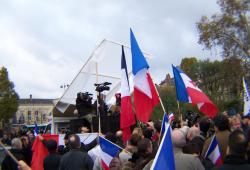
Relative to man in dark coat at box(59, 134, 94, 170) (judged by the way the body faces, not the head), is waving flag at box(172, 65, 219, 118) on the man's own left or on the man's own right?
on the man's own right

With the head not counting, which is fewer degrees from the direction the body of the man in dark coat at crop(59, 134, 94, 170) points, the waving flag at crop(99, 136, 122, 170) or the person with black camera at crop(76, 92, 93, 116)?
the person with black camera

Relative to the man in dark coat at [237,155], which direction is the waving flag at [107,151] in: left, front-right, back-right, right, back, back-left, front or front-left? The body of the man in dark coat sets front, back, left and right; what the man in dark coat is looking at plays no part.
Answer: front-left

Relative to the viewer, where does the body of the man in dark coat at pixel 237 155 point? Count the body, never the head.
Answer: away from the camera

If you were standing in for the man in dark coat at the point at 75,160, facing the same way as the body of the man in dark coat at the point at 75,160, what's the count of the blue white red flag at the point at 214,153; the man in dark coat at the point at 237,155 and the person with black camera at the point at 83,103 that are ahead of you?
1

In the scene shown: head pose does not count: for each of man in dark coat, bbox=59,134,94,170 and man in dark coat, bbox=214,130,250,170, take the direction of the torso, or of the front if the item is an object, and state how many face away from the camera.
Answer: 2

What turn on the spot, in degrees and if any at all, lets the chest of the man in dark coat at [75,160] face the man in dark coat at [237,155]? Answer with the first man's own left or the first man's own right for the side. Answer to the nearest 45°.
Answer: approximately 135° to the first man's own right

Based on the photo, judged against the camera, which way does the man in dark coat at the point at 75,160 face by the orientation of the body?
away from the camera

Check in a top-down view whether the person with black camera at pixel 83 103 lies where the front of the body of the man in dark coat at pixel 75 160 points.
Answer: yes

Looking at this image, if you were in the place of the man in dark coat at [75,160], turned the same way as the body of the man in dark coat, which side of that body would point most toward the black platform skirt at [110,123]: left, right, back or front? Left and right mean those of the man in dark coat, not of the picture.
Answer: front

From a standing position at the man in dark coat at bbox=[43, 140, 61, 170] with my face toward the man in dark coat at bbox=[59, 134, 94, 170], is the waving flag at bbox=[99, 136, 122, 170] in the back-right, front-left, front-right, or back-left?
front-left
